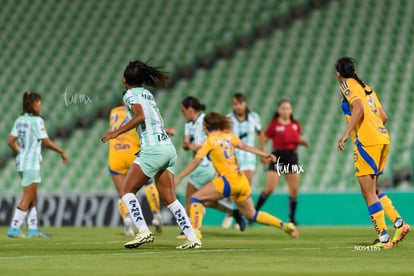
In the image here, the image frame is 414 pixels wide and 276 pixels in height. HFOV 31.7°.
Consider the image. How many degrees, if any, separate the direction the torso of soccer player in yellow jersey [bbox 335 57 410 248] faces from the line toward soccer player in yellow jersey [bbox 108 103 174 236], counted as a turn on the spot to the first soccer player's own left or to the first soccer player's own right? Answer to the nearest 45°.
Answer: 0° — they already face them

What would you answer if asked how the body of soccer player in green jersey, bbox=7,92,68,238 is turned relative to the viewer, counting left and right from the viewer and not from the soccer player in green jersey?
facing away from the viewer and to the right of the viewer

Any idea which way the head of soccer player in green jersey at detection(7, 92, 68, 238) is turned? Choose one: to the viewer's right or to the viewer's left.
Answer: to the viewer's right

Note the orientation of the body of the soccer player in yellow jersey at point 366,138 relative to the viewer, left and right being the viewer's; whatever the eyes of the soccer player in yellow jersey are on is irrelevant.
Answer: facing away from the viewer and to the left of the viewer

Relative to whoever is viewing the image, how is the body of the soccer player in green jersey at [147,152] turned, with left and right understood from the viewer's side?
facing away from the viewer and to the left of the viewer

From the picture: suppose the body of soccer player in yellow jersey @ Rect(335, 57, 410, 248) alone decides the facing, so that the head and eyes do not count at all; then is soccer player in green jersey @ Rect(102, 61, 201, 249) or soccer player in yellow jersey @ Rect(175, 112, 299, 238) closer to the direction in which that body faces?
the soccer player in yellow jersey
